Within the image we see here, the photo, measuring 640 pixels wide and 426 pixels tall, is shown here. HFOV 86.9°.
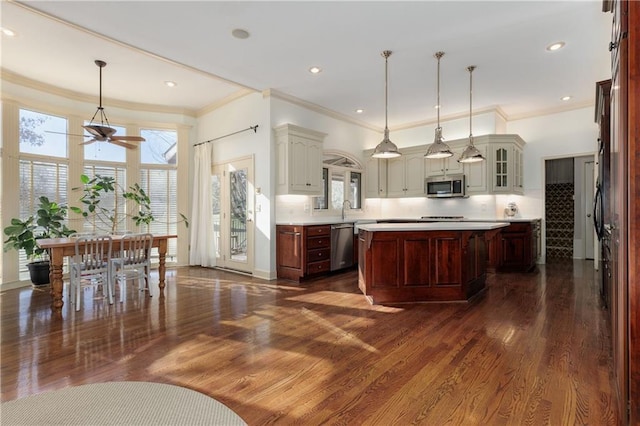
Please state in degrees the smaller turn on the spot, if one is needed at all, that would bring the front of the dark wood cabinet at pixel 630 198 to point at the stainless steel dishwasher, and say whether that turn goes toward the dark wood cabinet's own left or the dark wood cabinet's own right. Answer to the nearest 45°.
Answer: approximately 45° to the dark wood cabinet's own right

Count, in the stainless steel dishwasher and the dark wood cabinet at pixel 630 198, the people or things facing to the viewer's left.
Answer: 1

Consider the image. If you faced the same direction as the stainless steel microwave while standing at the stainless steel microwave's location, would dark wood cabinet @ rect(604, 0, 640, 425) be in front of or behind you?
in front

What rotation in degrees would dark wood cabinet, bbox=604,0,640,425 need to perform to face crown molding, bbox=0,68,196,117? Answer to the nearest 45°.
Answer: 0° — it already faces it

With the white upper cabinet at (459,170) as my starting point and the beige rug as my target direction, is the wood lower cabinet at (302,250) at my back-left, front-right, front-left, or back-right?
front-right

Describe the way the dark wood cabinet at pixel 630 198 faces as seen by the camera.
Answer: facing to the left of the viewer

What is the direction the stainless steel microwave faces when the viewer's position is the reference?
facing the viewer

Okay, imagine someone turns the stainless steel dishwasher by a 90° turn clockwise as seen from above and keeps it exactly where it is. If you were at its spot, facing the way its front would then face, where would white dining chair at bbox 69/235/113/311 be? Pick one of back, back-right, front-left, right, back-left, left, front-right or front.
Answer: front

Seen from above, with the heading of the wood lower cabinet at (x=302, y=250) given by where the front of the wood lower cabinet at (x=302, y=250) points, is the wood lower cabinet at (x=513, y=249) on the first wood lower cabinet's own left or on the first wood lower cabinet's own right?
on the first wood lower cabinet's own left

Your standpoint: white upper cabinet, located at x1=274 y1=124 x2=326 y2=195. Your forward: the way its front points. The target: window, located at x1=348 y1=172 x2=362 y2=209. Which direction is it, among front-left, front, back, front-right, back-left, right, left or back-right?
left

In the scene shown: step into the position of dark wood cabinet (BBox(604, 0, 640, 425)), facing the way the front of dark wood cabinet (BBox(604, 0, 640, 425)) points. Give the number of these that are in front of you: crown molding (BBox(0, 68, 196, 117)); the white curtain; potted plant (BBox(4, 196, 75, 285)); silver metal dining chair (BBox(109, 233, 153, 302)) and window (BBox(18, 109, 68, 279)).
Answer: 5

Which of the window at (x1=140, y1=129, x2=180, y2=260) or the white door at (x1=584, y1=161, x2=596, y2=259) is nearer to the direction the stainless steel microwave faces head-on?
the window

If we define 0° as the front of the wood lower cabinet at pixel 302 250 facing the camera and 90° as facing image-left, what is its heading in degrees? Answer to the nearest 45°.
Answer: approximately 315°

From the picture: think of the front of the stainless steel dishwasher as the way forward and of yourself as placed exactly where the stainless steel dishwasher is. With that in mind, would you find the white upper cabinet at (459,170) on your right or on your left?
on your left

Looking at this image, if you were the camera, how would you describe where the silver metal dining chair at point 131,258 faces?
facing away from the viewer and to the left of the viewer

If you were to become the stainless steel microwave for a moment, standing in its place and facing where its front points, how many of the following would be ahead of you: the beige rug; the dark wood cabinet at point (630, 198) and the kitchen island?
3
